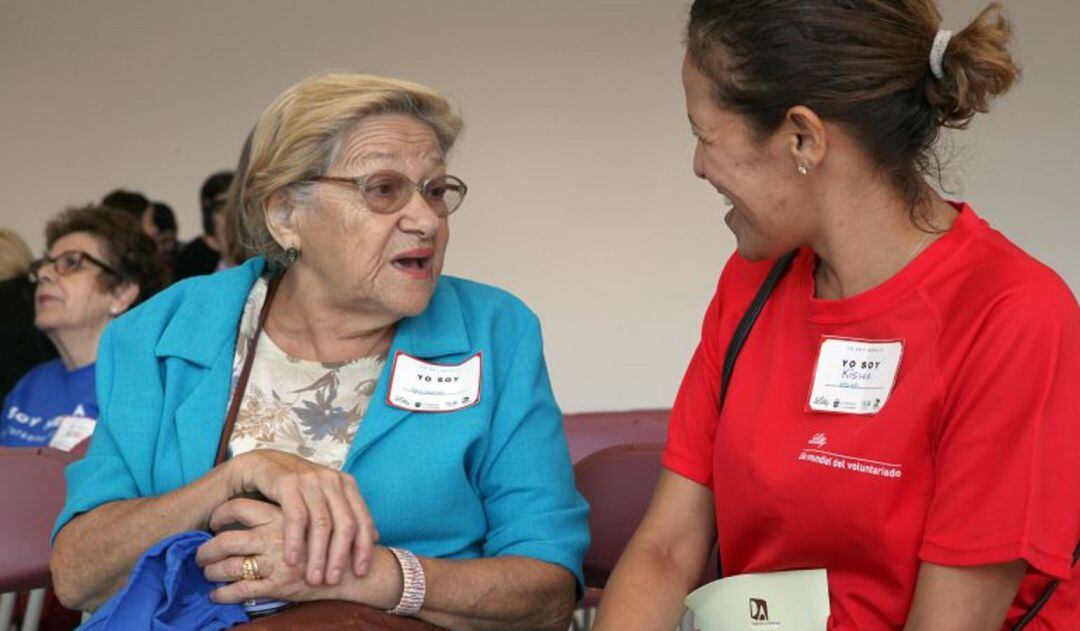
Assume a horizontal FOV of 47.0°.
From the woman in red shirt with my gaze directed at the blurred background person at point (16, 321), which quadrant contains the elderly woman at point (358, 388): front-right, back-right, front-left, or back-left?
front-left

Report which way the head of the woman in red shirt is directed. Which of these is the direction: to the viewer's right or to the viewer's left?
to the viewer's left

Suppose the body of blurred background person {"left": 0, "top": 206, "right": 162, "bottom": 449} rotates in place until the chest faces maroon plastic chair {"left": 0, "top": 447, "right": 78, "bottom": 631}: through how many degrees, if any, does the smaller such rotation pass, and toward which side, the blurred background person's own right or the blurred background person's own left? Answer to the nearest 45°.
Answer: approximately 45° to the blurred background person's own left

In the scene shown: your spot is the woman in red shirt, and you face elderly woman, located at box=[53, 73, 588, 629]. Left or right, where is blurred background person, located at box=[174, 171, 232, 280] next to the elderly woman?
right

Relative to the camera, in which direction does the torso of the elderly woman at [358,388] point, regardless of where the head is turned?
toward the camera

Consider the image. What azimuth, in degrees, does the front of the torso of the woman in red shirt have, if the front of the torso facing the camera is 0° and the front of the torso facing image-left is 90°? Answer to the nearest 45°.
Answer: approximately 45°

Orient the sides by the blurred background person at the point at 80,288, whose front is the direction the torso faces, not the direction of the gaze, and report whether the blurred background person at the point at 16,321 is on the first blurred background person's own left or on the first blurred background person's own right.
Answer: on the first blurred background person's own right

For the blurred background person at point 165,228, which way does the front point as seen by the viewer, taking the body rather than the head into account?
to the viewer's left

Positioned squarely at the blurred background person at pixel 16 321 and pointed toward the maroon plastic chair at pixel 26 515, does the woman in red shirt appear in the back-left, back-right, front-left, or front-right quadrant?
front-left

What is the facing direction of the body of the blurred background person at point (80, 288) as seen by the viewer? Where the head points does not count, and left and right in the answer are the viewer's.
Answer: facing the viewer and to the left of the viewer

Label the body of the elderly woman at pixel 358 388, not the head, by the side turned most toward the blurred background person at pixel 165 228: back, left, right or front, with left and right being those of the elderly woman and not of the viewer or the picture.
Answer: back

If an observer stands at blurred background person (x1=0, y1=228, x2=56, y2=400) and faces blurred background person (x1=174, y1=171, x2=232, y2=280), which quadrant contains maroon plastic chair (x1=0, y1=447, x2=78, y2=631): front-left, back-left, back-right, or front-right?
back-right

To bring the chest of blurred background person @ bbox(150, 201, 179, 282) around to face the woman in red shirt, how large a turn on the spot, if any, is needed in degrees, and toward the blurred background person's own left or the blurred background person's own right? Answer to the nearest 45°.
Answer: approximately 90° to the blurred background person's own left

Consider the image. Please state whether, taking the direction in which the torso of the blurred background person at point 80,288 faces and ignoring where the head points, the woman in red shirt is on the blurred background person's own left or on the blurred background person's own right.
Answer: on the blurred background person's own left

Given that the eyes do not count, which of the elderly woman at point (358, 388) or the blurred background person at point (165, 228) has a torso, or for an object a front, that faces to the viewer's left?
the blurred background person
